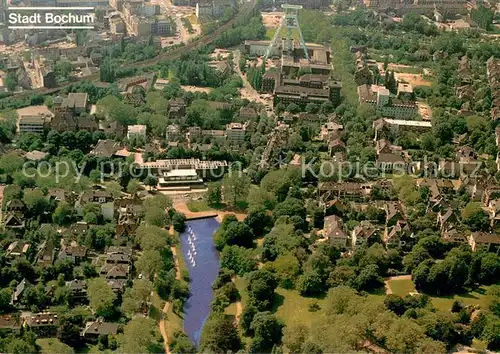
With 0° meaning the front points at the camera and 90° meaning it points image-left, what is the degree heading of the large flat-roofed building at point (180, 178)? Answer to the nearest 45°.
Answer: approximately 0°

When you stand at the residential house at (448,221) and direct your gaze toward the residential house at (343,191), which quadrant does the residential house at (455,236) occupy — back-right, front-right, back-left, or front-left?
back-left

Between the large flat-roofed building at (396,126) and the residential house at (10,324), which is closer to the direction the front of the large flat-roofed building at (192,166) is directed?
the residential house

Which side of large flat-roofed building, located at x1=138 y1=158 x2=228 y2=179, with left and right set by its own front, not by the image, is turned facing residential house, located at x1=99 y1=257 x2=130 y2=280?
front

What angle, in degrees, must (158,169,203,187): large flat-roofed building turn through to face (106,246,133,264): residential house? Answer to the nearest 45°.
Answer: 0° — it already faces it

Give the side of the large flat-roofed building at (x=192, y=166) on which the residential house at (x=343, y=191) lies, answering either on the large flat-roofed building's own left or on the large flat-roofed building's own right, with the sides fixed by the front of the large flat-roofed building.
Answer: on the large flat-roofed building's own left

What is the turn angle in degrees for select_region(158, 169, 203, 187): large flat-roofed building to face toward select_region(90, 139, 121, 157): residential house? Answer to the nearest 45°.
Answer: approximately 135° to its right

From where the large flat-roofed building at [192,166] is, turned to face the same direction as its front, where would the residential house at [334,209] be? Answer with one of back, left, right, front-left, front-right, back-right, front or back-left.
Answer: front-left

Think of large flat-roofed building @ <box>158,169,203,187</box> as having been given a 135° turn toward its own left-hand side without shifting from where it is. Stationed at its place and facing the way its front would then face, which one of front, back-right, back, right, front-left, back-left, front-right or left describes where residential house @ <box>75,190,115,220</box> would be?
back

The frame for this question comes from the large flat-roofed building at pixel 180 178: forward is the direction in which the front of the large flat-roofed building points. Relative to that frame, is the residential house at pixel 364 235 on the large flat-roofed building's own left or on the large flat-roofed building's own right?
on the large flat-roofed building's own left

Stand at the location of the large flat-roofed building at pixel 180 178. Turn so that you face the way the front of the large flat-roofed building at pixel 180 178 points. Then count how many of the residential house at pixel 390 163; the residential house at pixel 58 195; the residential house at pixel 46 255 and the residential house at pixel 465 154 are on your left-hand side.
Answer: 2

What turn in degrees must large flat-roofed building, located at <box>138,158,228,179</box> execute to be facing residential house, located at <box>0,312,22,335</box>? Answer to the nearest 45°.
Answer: approximately 45° to its right

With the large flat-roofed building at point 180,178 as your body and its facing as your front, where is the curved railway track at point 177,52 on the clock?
The curved railway track is roughly at 6 o'clock from the large flat-roofed building.

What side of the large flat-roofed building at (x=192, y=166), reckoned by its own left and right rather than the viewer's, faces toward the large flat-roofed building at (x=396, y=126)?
left

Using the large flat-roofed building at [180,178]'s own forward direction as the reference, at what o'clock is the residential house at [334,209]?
The residential house is roughly at 10 o'clock from the large flat-roofed building.

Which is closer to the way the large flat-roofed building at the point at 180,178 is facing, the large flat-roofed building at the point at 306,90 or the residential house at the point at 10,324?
the residential house

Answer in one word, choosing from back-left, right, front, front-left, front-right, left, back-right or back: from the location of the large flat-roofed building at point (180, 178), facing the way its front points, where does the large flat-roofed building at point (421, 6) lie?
back-left
